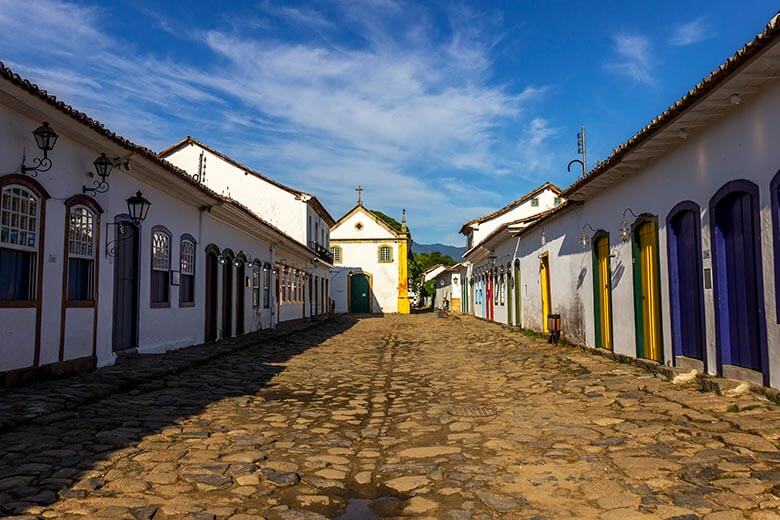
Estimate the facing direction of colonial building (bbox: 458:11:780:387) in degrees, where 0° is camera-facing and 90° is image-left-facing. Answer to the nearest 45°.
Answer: approximately 45°

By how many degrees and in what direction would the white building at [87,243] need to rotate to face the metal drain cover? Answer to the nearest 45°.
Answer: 0° — it already faces it

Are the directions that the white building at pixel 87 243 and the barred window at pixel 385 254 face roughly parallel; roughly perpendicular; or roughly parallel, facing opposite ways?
roughly perpendicular

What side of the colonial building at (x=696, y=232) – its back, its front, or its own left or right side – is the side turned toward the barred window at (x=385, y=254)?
right

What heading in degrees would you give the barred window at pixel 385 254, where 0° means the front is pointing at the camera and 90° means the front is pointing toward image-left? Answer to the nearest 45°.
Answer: approximately 0°

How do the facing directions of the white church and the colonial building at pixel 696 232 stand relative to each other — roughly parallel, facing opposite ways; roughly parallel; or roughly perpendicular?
roughly perpendicular

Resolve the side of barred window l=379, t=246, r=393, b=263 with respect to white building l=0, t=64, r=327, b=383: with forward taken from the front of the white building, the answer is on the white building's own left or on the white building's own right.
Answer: on the white building's own left

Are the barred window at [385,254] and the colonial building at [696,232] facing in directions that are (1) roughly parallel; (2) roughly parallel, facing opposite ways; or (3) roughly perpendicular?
roughly perpendicular
